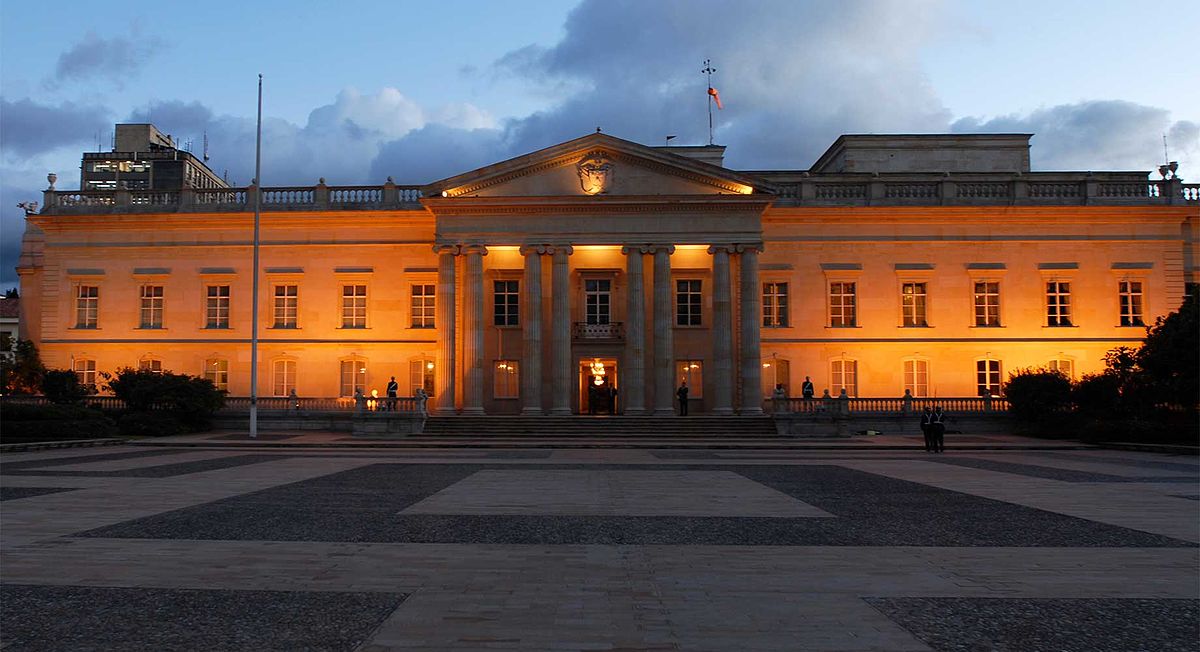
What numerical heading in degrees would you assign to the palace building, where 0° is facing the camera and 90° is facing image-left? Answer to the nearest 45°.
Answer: approximately 0°

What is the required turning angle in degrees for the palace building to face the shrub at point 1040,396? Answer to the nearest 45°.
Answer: approximately 90° to its left

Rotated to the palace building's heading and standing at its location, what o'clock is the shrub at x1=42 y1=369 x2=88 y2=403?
The shrub is roughly at 3 o'clock from the palace building.

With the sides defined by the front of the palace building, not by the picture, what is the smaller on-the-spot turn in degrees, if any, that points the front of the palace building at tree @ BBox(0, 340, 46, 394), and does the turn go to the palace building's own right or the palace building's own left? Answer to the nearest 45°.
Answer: approximately 90° to the palace building's own right
